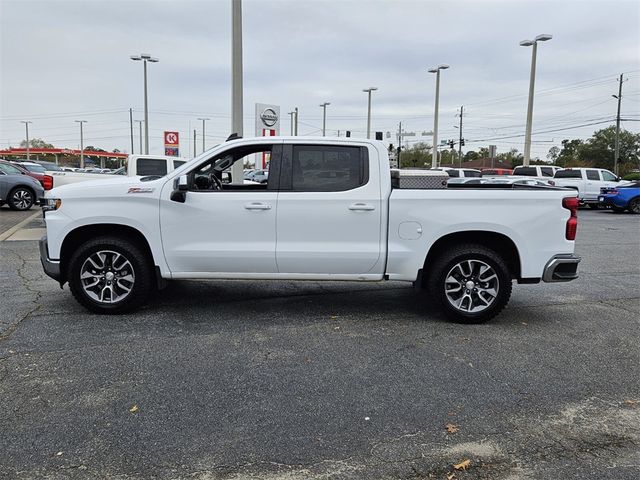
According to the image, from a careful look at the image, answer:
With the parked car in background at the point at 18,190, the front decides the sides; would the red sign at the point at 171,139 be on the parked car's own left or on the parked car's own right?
on the parked car's own left

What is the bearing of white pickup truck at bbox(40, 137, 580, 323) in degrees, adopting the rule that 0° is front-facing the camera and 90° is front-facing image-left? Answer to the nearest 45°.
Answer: approximately 90°

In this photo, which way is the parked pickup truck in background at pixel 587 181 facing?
to the viewer's right
